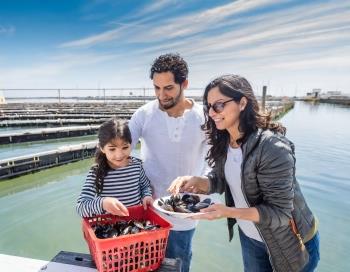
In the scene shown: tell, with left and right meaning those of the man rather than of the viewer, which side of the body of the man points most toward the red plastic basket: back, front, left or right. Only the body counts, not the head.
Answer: front

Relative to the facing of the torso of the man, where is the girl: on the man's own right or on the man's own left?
on the man's own right

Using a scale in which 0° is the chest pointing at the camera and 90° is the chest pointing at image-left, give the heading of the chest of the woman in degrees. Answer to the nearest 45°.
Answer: approximately 45°

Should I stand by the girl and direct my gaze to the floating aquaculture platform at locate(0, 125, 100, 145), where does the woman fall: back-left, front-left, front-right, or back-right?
back-right

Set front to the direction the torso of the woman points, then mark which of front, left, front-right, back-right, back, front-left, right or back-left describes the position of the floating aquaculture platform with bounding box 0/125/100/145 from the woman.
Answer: right

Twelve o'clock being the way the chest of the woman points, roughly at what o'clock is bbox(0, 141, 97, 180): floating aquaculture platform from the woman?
The floating aquaculture platform is roughly at 3 o'clock from the woman.

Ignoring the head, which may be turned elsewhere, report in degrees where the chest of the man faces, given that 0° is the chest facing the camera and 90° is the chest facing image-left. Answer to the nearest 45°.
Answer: approximately 0°

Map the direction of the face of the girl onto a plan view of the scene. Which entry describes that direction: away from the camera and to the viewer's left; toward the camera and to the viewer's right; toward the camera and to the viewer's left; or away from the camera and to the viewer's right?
toward the camera and to the viewer's right

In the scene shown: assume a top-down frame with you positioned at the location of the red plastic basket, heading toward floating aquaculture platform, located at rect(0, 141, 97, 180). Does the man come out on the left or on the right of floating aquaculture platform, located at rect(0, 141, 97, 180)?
right

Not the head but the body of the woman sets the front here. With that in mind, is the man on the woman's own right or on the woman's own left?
on the woman's own right

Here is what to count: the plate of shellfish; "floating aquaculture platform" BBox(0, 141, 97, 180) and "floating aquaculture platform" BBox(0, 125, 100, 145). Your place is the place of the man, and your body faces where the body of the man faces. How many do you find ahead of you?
1

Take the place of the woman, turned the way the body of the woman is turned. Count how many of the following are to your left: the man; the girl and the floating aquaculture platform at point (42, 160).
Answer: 0

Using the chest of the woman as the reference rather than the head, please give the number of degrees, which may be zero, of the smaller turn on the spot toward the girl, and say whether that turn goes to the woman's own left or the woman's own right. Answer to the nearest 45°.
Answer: approximately 45° to the woman's own right

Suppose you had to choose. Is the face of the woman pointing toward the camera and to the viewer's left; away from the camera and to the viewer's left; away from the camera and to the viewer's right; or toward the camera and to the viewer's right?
toward the camera and to the viewer's left

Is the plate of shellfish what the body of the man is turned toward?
yes

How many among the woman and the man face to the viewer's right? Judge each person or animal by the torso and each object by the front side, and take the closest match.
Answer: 0

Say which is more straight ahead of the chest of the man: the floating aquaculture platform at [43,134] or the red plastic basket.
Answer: the red plastic basket
